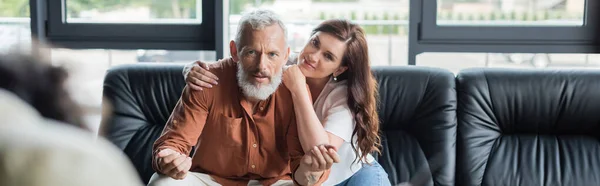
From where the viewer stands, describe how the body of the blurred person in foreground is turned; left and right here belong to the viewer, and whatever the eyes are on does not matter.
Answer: facing away from the viewer and to the right of the viewer

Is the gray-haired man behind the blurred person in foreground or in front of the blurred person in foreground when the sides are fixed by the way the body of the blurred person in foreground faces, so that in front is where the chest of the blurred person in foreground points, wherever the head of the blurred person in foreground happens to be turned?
in front

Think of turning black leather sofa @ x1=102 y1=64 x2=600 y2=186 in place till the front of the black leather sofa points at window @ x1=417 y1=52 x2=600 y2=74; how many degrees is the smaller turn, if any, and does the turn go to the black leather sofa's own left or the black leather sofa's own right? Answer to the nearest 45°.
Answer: approximately 180°

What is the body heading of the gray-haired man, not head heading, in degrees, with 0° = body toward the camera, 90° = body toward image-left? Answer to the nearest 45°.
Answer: approximately 0°

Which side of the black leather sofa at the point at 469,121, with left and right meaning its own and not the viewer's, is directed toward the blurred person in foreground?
front

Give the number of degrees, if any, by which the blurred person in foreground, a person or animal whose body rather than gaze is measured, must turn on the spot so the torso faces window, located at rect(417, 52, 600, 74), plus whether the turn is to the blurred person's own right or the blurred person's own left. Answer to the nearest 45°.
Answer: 0° — they already face it

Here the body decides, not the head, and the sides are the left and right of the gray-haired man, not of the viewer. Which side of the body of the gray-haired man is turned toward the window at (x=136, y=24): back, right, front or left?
back

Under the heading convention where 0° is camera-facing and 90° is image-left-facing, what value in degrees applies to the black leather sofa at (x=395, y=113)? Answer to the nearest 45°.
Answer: approximately 0°

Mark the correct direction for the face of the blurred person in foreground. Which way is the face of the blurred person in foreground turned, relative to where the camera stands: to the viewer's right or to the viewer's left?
to the viewer's right

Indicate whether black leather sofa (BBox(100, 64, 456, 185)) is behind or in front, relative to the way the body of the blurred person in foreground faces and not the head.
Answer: in front
